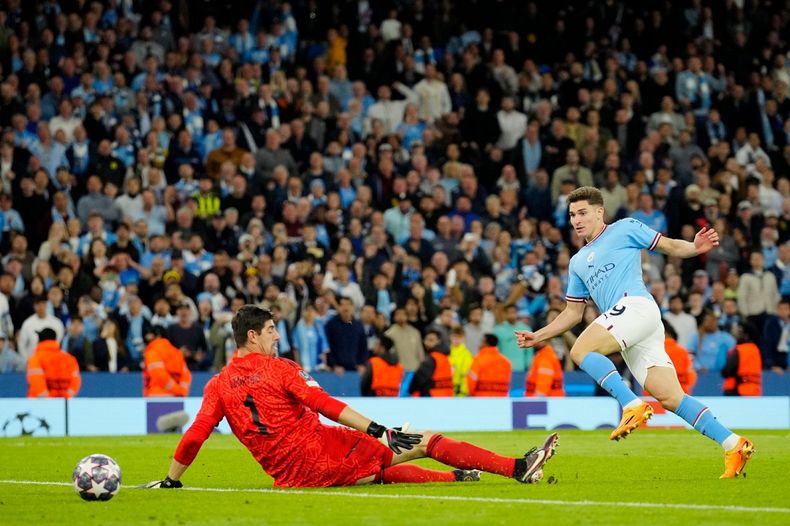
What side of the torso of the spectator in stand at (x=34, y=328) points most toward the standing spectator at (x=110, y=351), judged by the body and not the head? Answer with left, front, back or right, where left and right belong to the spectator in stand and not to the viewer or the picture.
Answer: left

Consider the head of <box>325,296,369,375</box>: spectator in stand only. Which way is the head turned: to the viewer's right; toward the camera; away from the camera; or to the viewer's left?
toward the camera

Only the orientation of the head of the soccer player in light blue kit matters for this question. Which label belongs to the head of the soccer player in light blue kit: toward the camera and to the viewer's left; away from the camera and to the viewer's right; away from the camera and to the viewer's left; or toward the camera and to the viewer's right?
toward the camera and to the viewer's left

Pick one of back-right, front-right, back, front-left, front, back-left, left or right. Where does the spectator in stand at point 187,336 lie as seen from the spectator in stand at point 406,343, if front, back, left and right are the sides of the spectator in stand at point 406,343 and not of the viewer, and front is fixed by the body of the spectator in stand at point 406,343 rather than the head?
right

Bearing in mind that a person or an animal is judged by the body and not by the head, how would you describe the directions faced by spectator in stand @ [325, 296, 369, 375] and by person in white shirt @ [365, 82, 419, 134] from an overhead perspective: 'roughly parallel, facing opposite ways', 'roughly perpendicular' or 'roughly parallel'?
roughly parallel

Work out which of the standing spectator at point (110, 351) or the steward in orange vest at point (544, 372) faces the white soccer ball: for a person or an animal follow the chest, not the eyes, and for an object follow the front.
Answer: the standing spectator

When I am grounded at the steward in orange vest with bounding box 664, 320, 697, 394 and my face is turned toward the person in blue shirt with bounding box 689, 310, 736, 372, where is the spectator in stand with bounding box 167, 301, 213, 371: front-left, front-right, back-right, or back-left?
back-left

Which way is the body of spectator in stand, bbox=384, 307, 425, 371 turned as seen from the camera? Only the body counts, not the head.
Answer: toward the camera

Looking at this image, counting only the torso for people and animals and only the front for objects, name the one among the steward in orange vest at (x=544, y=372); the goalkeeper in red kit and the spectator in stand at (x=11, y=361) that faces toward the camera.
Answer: the spectator in stand

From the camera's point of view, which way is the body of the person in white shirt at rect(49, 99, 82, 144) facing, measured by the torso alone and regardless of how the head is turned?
toward the camera

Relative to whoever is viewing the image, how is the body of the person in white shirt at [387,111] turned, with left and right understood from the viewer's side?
facing the viewer

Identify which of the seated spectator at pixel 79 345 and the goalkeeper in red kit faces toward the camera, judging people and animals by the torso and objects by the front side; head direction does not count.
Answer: the seated spectator

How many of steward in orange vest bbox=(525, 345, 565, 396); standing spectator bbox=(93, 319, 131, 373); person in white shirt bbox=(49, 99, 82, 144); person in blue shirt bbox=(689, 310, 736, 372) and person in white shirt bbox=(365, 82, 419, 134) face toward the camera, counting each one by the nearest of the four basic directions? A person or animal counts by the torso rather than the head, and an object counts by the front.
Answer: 4

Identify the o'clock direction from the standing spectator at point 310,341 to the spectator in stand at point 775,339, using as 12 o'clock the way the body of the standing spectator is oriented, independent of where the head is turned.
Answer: The spectator in stand is roughly at 9 o'clock from the standing spectator.

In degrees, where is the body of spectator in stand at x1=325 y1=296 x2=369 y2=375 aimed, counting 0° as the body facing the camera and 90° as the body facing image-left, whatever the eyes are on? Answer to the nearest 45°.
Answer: approximately 0°

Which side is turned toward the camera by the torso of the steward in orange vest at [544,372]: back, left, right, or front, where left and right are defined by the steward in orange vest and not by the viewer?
back
